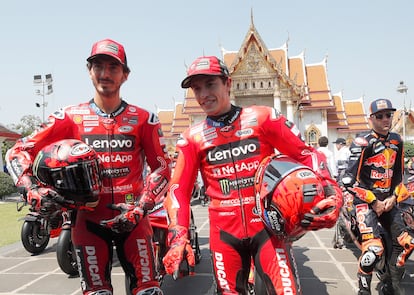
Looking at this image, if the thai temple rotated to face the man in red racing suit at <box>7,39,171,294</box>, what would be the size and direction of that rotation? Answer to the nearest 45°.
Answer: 0° — it already faces them

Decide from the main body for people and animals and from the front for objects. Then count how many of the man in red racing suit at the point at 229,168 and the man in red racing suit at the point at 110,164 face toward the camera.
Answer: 2

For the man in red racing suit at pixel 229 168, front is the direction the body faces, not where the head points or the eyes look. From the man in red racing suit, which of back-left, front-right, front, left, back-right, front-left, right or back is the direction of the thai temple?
back

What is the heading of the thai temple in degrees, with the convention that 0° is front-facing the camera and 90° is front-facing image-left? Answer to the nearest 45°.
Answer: approximately 0°

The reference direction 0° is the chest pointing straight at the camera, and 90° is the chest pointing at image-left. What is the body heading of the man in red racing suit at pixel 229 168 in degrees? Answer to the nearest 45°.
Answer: approximately 0°

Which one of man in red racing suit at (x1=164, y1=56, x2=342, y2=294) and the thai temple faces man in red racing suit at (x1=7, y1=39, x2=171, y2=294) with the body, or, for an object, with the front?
the thai temple

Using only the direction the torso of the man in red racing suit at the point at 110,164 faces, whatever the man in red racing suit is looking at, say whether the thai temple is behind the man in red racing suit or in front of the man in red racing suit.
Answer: behind

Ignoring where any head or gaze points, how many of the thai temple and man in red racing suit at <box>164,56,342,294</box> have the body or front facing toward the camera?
2

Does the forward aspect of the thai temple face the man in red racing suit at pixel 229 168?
yes

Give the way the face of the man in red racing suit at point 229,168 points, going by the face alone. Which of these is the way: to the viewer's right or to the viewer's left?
to the viewer's left
